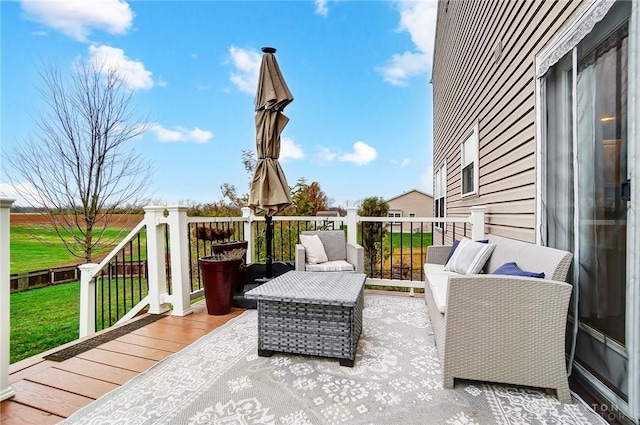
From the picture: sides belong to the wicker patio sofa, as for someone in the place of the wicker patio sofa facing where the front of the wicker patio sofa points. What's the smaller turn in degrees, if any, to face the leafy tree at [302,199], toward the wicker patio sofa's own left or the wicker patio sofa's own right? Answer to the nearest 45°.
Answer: approximately 45° to the wicker patio sofa's own right

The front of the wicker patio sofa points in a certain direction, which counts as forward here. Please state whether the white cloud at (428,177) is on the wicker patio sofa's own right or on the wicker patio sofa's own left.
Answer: on the wicker patio sofa's own right

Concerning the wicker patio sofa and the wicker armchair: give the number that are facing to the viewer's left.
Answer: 1

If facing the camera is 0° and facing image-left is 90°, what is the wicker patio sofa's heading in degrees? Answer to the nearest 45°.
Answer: approximately 90°

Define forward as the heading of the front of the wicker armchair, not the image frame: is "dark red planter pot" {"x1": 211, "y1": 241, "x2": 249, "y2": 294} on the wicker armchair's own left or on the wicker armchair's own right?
on the wicker armchair's own right

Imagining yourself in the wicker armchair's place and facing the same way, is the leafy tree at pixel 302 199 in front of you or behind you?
behind

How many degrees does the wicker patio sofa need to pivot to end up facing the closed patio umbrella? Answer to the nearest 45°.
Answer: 0° — it already faces it

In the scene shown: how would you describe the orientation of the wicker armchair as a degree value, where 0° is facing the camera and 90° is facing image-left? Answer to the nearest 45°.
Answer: approximately 0°

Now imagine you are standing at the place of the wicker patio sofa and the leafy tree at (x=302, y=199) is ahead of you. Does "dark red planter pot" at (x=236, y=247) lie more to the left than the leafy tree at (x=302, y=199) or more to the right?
left

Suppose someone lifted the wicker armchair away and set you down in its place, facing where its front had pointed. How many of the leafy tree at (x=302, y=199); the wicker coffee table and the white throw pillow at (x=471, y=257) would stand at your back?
1
